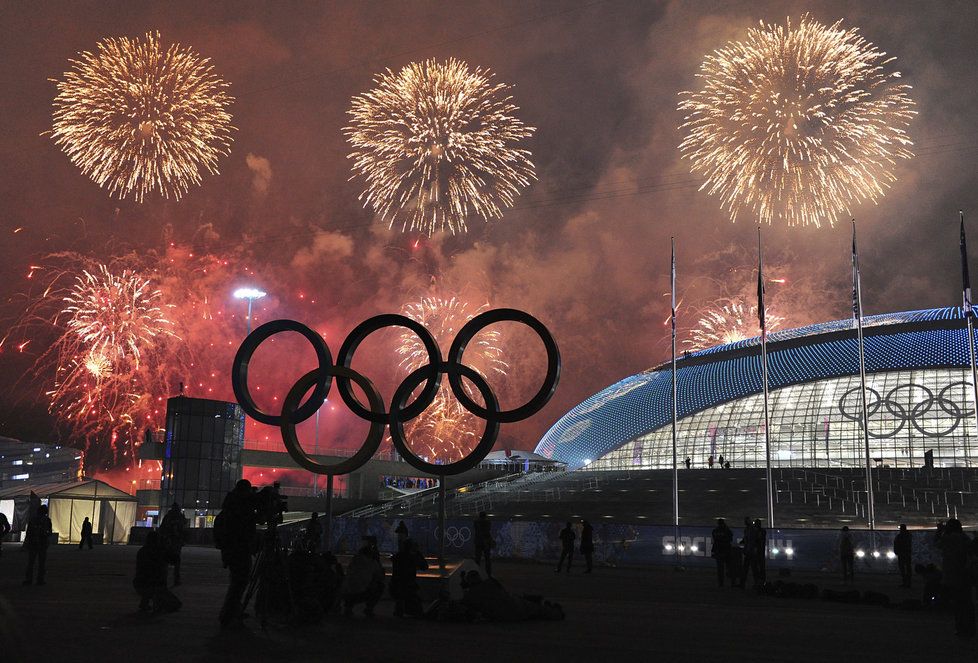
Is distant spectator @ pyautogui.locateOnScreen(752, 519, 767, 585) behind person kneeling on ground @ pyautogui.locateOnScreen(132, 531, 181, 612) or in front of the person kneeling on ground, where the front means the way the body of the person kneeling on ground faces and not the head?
in front

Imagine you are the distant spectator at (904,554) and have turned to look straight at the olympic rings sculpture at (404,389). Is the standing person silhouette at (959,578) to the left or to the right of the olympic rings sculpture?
left

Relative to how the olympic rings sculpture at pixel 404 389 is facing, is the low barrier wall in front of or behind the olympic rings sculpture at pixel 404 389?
behind

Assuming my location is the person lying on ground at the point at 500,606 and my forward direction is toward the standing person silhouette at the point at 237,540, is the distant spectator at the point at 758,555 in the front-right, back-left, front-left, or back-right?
back-right
